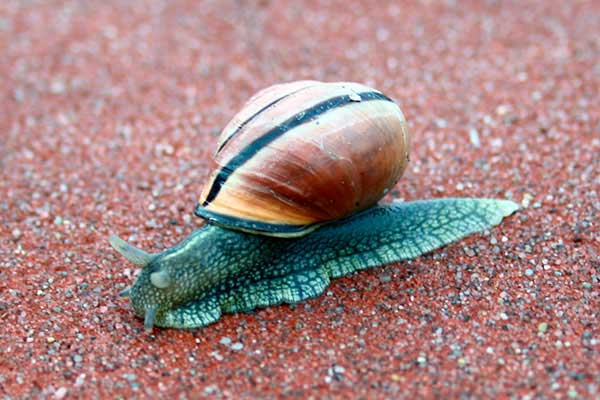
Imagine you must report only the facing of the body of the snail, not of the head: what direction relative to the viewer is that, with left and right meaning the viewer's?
facing the viewer and to the left of the viewer
